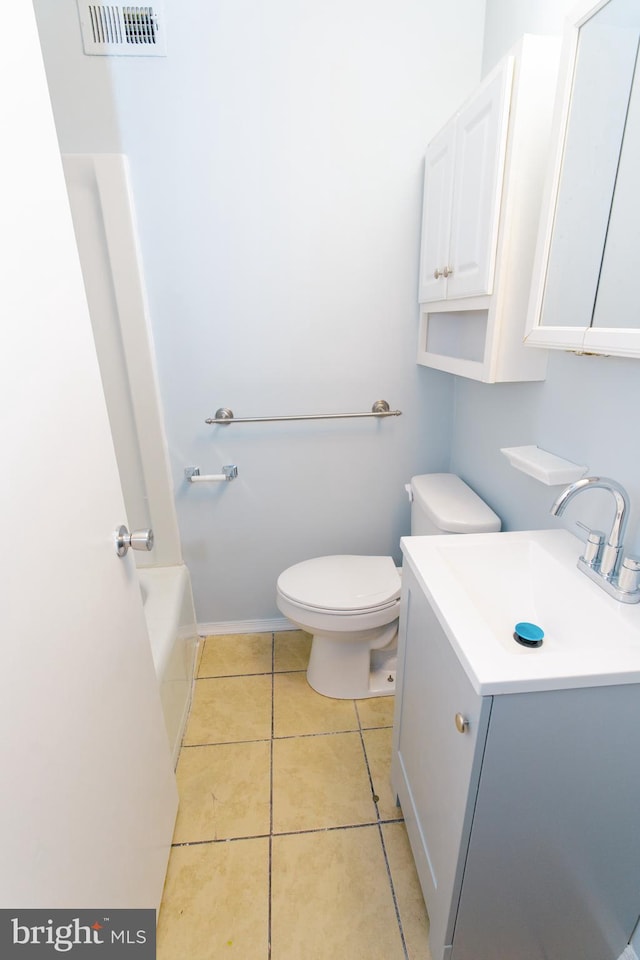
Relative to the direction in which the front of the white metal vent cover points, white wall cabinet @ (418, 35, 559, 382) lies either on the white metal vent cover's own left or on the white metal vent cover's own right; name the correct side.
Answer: on the white metal vent cover's own left

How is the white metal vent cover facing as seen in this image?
toward the camera

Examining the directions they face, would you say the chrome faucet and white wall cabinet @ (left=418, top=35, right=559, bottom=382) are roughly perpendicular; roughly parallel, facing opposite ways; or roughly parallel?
roughly parallel

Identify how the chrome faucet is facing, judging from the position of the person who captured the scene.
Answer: facing the viewer and to the left of the viewer

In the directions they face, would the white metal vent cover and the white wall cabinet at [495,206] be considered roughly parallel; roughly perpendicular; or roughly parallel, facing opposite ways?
roughly perpendicular

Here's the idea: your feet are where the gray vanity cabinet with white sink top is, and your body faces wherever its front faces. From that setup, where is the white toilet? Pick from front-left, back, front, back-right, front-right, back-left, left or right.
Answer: right

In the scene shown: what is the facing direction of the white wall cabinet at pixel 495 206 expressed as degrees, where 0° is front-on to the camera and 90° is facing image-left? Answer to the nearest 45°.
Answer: approximately 45°

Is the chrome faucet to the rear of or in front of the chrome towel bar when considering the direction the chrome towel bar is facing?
in front
